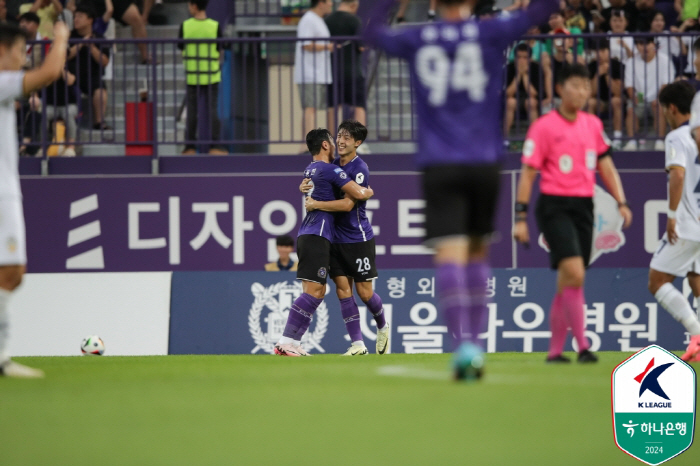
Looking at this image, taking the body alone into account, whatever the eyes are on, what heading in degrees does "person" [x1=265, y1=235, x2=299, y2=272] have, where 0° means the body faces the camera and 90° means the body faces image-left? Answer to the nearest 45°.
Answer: approximately 0°

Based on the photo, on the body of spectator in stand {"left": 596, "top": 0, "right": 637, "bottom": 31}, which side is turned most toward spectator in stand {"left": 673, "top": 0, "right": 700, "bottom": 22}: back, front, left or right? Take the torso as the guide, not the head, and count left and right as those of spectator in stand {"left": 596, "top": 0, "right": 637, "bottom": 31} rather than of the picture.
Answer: left

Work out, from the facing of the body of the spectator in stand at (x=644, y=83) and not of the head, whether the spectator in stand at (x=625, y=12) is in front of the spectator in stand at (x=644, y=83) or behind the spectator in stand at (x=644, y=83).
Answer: behind

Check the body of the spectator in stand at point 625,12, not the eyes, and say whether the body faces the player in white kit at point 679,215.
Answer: yes

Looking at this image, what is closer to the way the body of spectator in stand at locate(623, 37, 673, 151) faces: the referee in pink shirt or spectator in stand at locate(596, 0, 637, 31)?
the referee in pink shirt

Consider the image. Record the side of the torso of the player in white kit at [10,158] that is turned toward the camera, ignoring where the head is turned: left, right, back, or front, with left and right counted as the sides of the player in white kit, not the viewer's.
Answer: right

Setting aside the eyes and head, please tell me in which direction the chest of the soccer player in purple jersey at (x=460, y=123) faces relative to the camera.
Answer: away from the camera

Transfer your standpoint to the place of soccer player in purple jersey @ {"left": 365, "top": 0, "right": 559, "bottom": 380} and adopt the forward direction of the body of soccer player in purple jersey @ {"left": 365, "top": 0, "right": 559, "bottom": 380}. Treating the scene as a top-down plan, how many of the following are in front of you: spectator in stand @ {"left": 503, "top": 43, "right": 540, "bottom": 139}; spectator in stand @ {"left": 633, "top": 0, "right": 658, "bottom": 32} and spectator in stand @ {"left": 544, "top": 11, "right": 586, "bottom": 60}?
3
